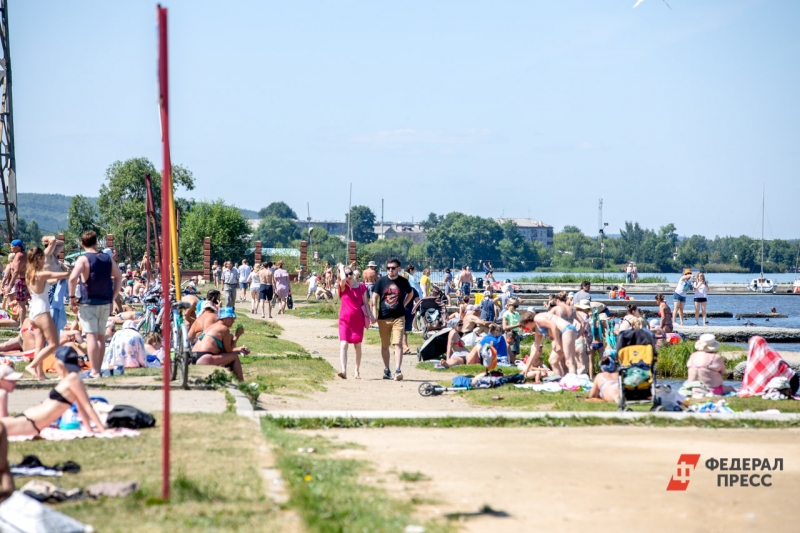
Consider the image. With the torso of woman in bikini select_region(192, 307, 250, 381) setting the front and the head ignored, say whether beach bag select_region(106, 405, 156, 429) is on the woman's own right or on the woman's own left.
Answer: on the woman's own right

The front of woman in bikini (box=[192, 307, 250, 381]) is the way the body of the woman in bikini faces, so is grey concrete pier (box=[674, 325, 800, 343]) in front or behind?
in front

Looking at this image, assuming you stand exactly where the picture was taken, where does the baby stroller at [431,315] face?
facing the viewer and to the left of the viewer

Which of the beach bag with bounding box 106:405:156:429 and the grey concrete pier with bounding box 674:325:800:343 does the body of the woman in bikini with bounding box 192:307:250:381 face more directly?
the grey concrete pier

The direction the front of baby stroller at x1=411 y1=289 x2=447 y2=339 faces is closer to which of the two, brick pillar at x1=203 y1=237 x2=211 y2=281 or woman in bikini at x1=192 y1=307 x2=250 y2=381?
the woman in bikini

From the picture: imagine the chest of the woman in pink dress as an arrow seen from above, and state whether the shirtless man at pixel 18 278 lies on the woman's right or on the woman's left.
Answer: on the woman's right

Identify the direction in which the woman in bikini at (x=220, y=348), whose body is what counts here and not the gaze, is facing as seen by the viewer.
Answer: to the viewer's right

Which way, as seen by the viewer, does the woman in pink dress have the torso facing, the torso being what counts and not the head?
toward the camera

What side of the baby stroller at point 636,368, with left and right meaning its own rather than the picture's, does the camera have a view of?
front

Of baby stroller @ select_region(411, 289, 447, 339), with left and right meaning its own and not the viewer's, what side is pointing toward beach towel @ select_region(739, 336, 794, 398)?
left

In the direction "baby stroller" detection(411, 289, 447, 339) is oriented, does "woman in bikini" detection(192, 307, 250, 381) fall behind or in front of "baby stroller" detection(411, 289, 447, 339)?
in front
